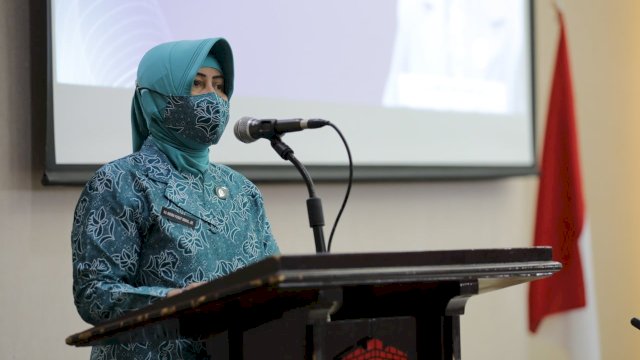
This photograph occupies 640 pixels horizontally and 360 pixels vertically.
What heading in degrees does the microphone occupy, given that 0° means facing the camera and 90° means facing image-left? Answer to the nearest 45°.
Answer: approximately 90°

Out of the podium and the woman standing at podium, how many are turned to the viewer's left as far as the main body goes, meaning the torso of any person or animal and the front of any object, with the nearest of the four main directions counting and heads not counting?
0

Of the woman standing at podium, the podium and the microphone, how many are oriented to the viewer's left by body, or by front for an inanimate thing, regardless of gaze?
1

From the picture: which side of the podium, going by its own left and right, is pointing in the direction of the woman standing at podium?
back

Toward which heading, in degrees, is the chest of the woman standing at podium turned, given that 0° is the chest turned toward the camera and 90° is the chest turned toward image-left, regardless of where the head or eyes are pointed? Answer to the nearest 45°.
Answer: approximately 315°

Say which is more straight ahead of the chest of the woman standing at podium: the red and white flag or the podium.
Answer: the podium

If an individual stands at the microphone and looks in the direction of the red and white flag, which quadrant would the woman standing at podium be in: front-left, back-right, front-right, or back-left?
back-left

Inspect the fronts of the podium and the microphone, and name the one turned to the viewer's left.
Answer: the microphone
